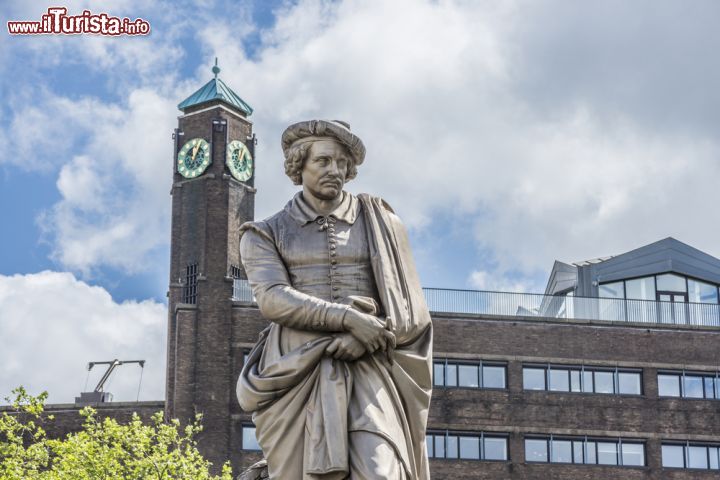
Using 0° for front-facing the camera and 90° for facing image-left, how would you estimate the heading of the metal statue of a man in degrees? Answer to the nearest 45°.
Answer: approximately 0°
